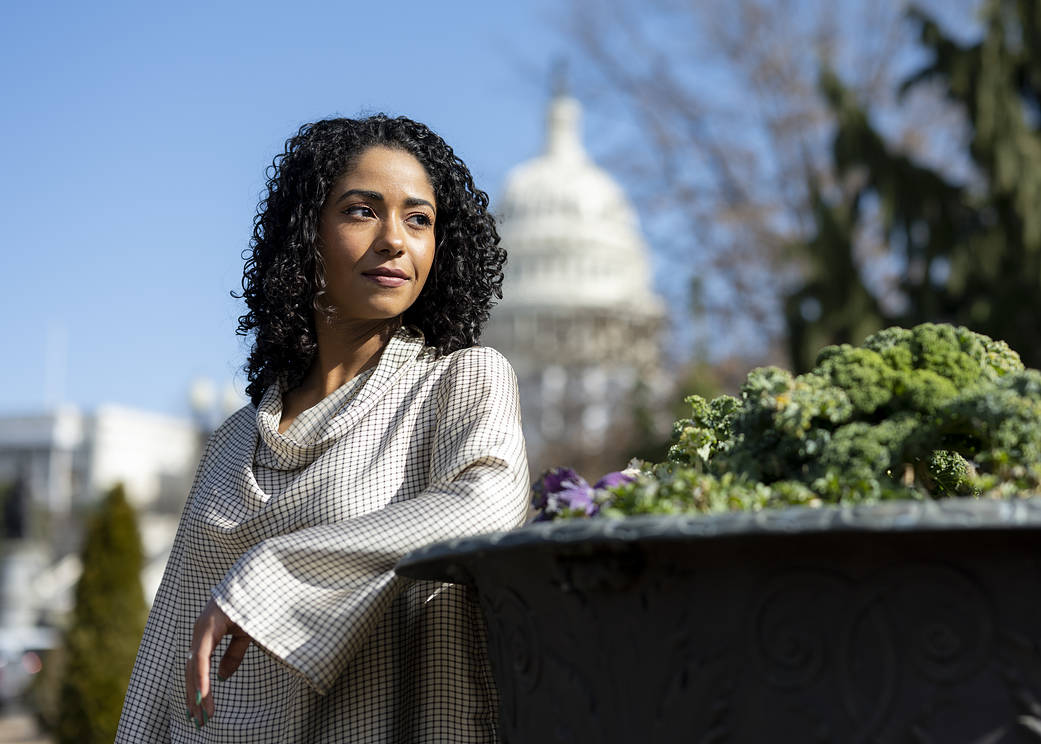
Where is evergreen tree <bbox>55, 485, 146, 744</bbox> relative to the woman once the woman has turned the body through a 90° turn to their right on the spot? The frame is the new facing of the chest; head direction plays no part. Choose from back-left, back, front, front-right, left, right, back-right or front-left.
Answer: front-right

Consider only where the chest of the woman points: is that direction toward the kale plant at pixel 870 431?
no

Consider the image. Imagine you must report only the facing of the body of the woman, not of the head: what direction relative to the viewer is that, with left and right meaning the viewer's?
facing the viewer and to the left of the viewer

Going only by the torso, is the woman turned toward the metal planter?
no

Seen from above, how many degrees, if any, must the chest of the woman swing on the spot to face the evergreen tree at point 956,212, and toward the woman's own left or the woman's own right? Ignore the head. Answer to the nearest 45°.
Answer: approximately 180°

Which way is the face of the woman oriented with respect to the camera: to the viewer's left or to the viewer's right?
to the viewer's right

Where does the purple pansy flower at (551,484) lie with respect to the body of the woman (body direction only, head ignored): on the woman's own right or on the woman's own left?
on the woman's own left
